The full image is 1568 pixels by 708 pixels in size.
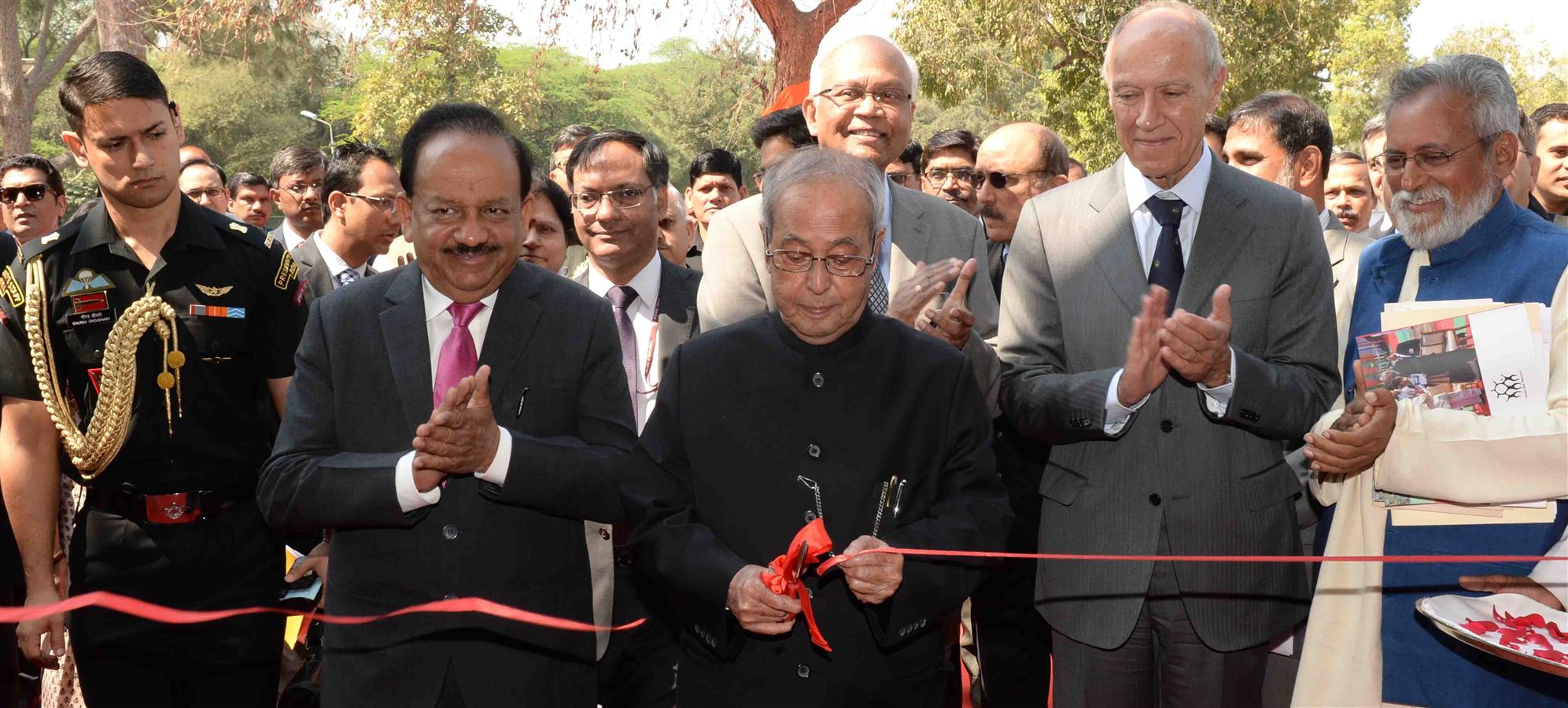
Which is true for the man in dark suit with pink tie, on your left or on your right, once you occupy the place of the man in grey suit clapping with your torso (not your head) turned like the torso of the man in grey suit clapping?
on your right

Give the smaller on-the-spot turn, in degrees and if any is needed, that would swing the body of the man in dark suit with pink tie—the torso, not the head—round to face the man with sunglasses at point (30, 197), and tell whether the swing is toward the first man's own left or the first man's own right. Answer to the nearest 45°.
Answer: approximately 135° to the first man's own right

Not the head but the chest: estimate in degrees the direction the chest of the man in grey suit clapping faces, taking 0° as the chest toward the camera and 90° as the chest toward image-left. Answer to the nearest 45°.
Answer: approximately 0°

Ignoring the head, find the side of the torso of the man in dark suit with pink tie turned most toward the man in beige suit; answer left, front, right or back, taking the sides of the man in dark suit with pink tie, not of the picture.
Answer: left

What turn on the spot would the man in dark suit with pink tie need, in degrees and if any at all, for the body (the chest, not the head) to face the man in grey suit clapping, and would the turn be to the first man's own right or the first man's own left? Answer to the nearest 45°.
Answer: approximately 90° to the first man's own left

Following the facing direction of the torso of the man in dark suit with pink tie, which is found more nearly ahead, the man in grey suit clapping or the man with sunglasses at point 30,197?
the man in grey suit clapping

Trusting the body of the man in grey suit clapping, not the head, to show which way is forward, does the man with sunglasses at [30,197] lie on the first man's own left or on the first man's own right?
on the first man's own right

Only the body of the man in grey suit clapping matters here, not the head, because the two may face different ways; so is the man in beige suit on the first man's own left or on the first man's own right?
on the first man's own right

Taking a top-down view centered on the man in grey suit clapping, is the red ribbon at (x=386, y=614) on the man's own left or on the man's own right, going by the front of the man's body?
on the man's own right

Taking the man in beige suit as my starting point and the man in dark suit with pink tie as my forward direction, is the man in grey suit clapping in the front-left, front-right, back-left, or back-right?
back-left
